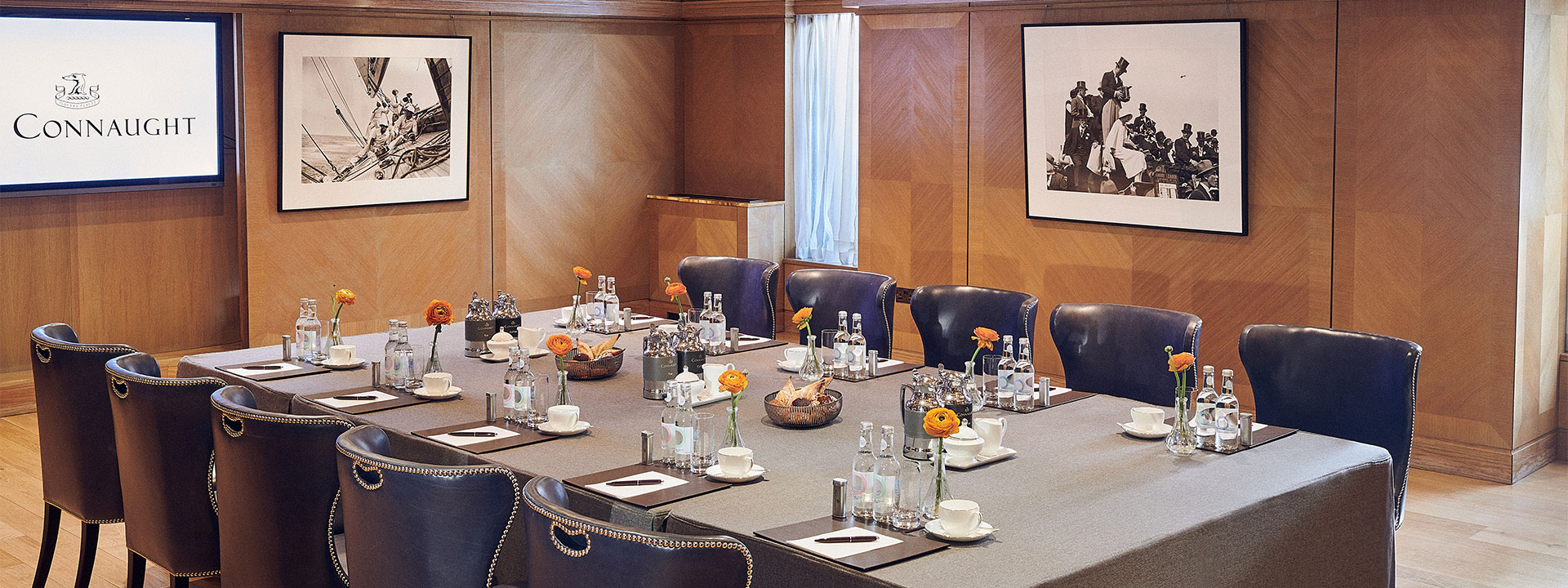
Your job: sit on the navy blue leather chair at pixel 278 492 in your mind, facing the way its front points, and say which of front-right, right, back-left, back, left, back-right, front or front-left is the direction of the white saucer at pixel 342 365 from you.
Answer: front-left

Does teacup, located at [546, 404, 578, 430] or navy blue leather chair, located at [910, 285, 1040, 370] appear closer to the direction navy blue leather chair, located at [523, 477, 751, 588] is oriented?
the navy blue leather chair

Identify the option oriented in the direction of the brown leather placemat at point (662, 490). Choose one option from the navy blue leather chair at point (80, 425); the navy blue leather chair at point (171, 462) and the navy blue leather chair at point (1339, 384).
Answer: the navy blue leather chair at point (1339, 384)

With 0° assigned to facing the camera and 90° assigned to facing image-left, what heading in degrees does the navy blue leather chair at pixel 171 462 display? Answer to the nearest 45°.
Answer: approximately 225°

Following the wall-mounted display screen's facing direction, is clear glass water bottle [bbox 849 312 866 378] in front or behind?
in front

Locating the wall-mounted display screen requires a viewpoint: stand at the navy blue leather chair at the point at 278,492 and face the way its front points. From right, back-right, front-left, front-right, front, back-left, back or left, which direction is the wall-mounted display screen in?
front-left

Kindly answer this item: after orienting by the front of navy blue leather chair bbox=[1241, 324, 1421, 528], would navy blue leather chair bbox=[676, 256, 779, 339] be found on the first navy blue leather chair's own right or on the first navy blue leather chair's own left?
on the first navy blue leather chair's own right

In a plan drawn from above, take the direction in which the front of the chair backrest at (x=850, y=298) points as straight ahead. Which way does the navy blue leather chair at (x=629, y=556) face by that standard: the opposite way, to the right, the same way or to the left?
the opposite way

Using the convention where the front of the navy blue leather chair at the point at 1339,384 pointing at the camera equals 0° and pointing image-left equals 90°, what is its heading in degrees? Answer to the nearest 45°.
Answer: approximately 45°

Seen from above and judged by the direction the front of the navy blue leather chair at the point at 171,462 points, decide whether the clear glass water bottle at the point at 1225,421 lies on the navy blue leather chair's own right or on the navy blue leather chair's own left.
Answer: on the navy blue leather chair's own right

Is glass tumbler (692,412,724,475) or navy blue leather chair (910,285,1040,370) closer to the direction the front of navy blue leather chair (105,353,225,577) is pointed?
the navy blue leather chair

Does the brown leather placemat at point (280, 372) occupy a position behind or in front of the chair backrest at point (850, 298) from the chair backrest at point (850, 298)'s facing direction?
in front
